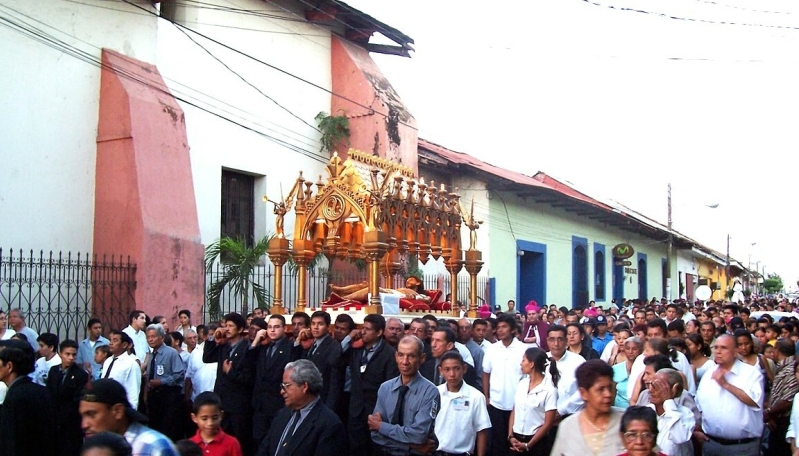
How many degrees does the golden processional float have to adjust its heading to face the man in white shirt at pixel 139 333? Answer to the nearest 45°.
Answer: approximately 45° to its right

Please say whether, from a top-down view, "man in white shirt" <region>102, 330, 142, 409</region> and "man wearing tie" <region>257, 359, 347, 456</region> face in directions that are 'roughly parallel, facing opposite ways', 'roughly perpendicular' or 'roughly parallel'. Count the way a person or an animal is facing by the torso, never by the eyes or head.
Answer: roughly parallel

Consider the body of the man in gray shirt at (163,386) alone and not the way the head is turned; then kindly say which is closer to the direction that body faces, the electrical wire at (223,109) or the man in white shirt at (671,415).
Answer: the man in white shirt

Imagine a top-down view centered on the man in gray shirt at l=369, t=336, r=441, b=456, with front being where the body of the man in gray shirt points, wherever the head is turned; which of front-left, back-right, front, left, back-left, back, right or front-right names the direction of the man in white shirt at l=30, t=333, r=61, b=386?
right

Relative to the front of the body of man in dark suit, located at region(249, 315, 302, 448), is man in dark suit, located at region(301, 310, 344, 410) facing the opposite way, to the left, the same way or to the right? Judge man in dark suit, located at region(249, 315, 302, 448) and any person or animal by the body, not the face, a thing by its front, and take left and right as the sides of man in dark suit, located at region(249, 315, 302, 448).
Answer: the same way

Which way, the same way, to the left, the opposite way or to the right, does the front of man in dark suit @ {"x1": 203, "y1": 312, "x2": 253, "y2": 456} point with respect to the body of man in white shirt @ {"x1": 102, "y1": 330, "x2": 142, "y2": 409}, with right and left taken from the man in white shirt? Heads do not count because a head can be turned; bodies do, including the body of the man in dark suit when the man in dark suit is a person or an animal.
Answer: the same way

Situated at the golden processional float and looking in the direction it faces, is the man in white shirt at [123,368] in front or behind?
in front

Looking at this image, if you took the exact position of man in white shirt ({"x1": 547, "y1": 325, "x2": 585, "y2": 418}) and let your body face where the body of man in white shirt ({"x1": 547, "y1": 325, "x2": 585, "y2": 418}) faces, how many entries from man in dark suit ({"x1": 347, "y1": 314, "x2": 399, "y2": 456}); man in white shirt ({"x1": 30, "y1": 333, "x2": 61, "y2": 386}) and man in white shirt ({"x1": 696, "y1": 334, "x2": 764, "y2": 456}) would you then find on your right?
2

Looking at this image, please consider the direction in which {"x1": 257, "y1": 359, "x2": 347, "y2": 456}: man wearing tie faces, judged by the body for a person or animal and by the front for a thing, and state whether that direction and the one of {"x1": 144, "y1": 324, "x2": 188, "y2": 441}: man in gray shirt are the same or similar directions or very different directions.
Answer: same or similar directions

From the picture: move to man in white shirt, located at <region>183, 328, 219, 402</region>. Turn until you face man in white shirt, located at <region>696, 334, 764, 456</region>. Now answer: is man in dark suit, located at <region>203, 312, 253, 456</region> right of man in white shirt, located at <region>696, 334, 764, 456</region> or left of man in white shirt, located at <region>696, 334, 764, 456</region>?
right

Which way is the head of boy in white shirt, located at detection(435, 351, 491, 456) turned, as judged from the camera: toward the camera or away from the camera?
toward the camera

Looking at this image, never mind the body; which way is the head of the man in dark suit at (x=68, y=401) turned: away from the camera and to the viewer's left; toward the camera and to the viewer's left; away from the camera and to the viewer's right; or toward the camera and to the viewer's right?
toward the camera and to the viewer's right

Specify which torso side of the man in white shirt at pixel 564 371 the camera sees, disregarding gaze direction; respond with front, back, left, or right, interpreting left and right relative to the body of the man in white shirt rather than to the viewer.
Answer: front

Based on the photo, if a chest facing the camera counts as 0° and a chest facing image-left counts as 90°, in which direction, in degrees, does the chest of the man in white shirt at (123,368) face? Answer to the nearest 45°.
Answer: approximately 45°

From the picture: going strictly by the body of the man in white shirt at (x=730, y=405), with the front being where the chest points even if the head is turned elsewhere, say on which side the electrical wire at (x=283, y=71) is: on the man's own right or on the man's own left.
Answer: on the man's own right

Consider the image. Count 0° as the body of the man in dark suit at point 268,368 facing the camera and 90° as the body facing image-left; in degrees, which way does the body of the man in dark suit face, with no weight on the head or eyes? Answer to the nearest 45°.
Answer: approximately 45°

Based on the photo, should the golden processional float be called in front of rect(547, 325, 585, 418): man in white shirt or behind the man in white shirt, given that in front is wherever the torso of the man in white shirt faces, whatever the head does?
behind

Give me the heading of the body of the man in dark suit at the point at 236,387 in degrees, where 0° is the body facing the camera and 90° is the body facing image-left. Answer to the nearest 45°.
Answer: approximately 45°

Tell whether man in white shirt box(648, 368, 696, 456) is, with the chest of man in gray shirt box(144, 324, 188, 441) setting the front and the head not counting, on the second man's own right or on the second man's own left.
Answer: on the second man's own left
